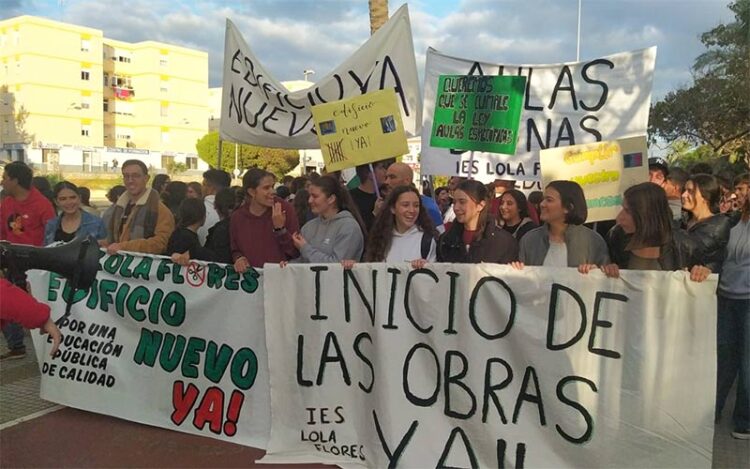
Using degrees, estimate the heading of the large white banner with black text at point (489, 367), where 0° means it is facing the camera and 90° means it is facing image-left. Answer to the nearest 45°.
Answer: approximately 0°

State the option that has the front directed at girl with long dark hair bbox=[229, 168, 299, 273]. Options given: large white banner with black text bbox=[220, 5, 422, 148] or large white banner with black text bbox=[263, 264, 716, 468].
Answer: large white banner with black text bbox=[220, 5, 422, 148]

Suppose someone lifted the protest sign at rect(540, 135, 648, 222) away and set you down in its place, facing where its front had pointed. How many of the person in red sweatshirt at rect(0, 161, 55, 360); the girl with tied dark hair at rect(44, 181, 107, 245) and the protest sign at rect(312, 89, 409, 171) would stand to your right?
3

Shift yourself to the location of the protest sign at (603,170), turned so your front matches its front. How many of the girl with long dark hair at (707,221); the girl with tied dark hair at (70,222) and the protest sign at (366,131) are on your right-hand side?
2
